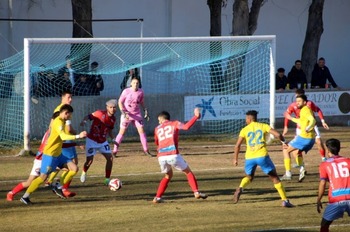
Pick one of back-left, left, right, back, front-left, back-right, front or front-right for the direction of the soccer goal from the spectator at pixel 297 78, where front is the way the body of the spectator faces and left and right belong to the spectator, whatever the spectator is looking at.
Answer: front-right

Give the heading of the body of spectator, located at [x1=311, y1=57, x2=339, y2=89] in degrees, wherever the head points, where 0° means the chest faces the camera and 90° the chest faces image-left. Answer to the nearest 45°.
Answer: approximately 0°

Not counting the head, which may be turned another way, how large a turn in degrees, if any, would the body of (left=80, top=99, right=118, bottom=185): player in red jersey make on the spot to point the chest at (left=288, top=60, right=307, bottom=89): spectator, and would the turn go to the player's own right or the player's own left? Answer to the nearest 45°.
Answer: approximately 90° to the player's own left

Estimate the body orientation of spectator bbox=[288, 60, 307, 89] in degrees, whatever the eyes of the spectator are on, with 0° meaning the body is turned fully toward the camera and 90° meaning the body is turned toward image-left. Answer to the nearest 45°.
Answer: approximately 0°

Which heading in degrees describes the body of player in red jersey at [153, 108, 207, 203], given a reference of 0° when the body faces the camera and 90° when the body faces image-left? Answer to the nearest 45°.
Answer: approximately 180°

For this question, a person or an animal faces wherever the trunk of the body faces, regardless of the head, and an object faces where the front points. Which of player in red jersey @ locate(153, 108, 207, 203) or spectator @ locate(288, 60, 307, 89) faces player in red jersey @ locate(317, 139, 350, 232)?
the spectator

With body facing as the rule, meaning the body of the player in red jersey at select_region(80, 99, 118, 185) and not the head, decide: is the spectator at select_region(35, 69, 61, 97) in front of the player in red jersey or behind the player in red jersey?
behind
